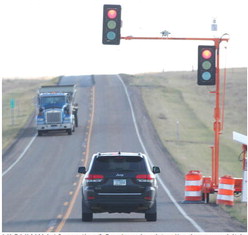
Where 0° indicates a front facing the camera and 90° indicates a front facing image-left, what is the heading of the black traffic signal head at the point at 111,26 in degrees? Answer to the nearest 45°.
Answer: approximately 0°

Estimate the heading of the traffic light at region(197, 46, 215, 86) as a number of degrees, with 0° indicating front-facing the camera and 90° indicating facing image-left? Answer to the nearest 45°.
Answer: approximately 0°

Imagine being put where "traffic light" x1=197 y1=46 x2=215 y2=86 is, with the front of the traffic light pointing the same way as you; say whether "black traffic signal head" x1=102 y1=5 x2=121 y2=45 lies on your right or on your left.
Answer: on your right

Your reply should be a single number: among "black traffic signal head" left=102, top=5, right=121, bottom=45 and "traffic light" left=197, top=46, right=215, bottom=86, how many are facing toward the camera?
2
